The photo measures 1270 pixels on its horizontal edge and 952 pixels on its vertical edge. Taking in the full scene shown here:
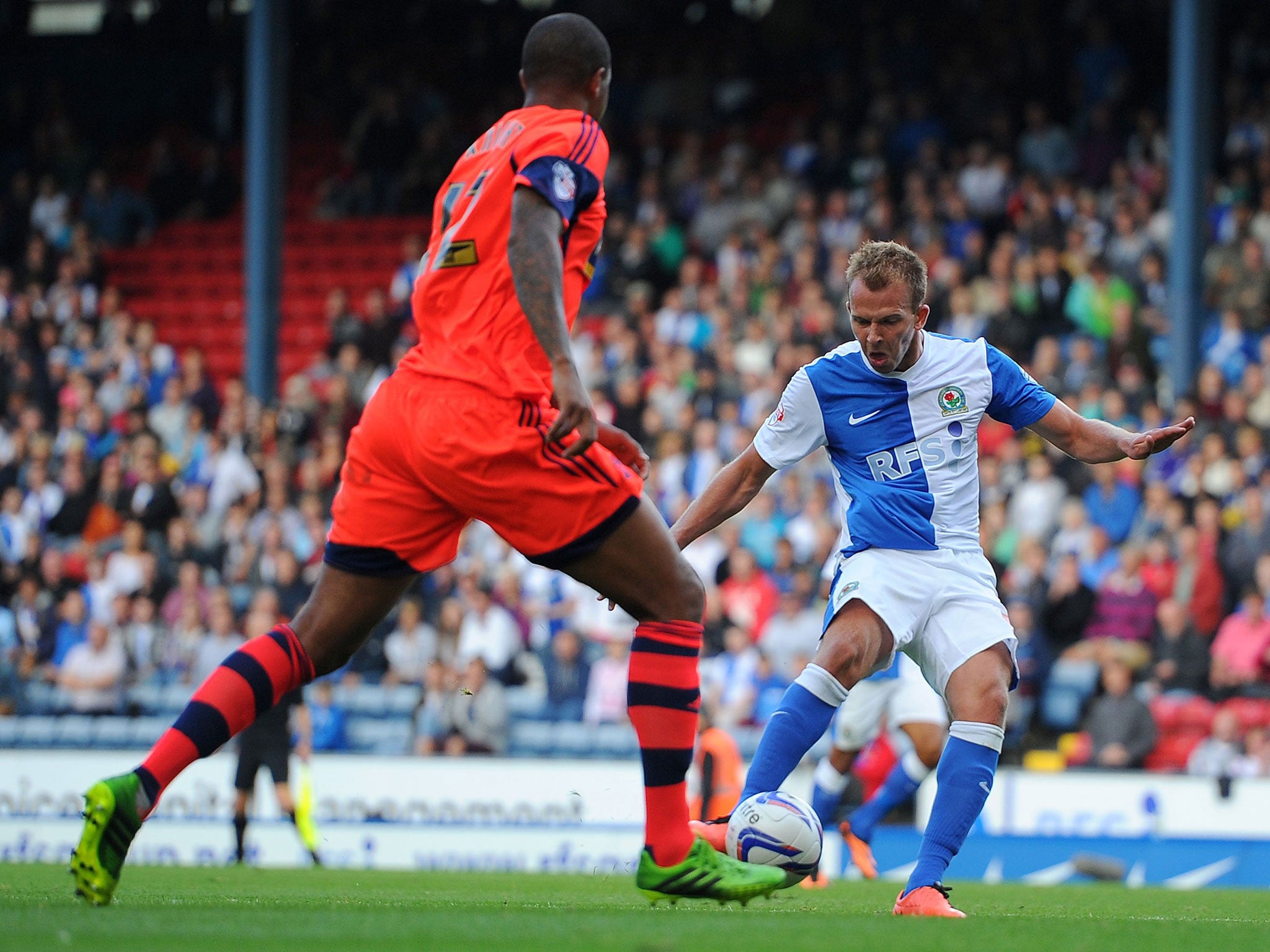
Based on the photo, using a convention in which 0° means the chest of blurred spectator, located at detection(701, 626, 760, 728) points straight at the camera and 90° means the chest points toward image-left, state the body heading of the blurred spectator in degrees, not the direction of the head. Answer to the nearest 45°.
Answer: approximately 0°

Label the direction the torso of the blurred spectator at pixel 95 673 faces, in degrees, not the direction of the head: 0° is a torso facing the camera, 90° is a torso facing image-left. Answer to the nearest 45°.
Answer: approximately 0°

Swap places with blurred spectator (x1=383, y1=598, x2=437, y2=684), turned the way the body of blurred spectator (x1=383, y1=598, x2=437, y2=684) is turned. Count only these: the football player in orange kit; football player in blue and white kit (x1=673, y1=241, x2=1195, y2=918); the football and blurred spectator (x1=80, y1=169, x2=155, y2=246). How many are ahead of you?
3

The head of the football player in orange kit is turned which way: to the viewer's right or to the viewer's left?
to the viewer's right

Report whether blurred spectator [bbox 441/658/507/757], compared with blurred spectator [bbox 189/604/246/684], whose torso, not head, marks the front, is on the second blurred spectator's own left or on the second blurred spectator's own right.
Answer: on the second blurred spectator's own left
